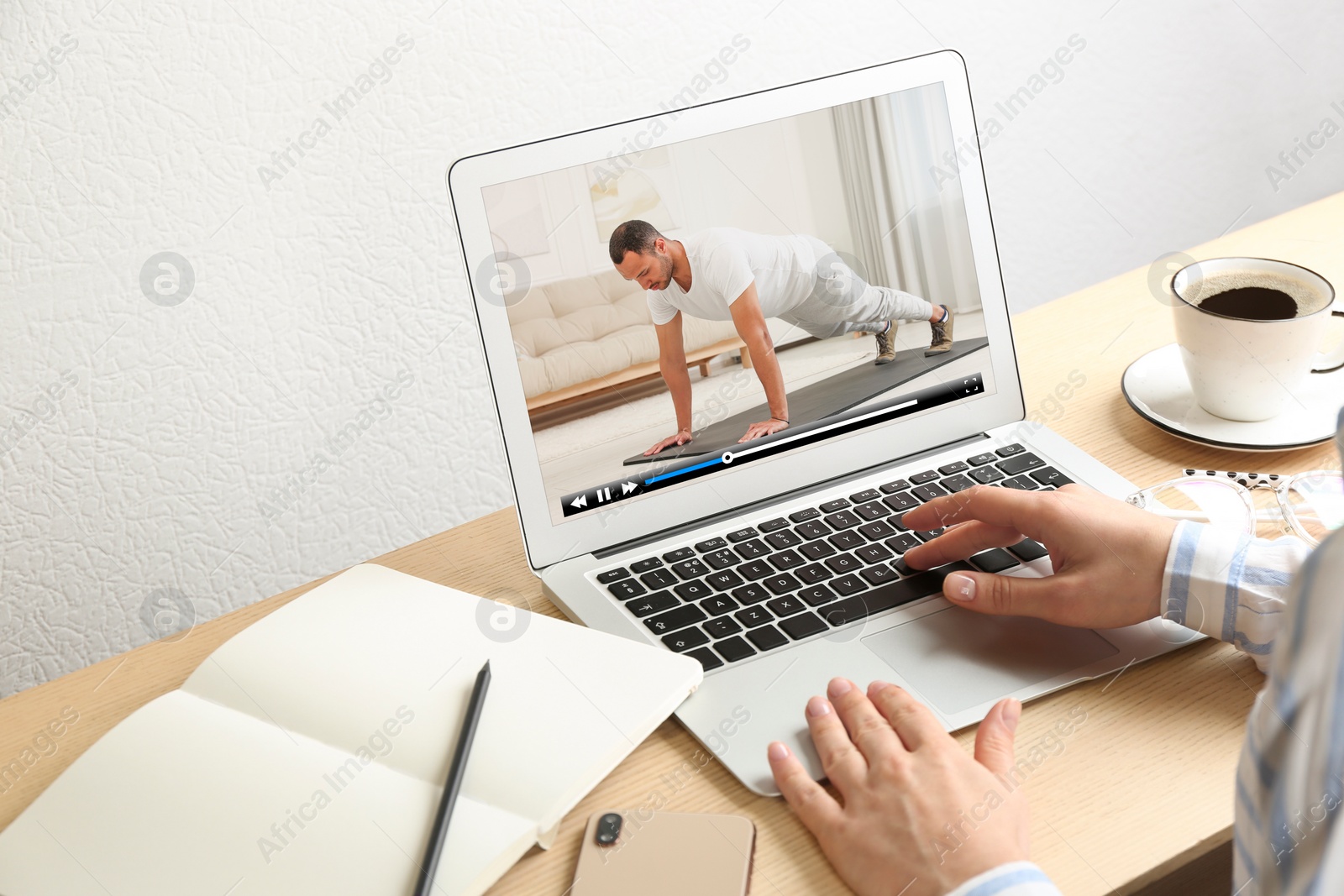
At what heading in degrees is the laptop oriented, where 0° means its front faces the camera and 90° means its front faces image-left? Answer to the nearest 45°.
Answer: approximately 315°
